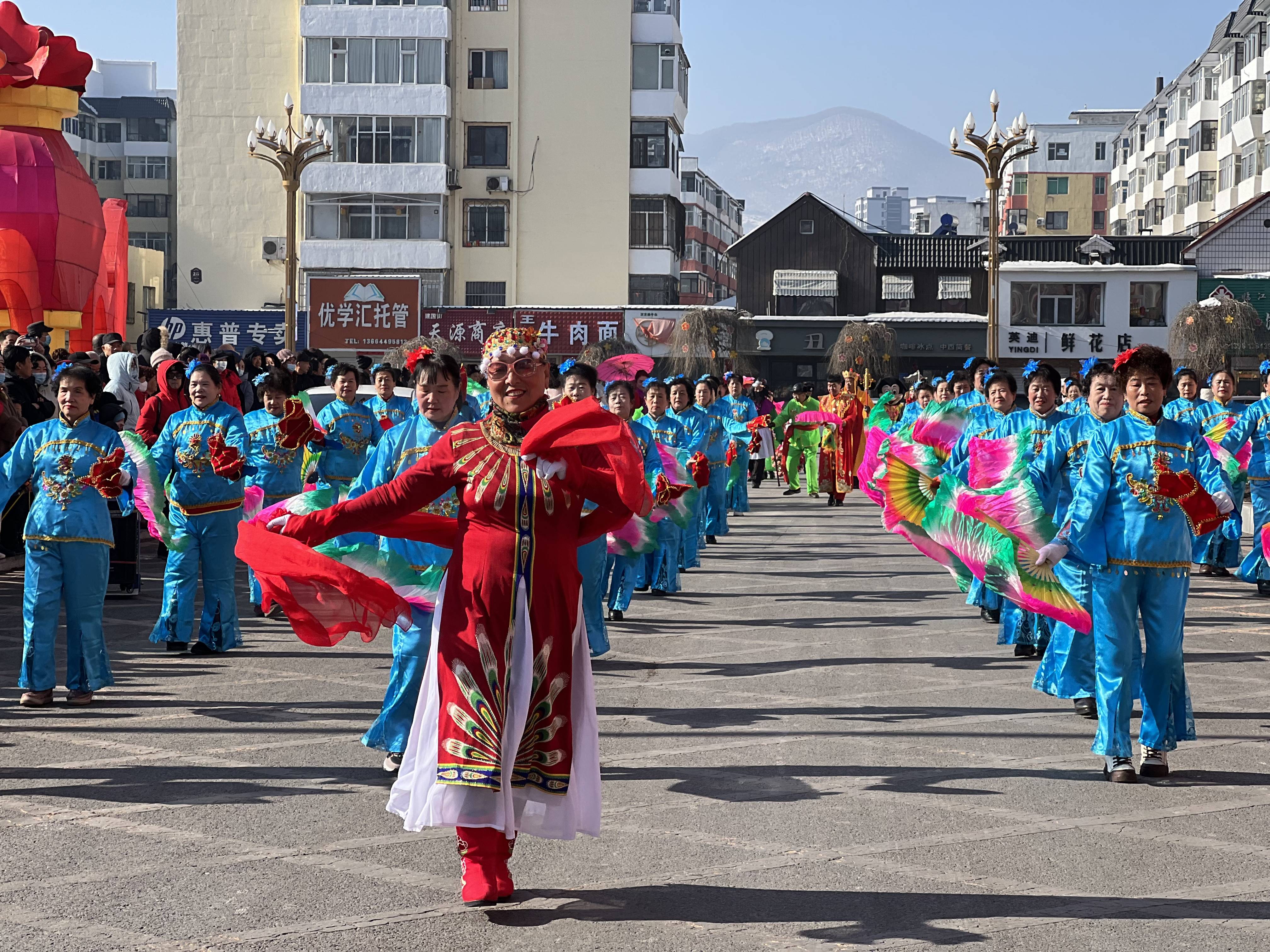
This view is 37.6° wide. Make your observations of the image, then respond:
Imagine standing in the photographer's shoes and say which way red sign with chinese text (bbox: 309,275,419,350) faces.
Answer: facing the viewer

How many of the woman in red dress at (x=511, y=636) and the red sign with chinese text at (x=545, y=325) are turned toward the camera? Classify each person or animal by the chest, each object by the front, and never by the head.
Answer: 2

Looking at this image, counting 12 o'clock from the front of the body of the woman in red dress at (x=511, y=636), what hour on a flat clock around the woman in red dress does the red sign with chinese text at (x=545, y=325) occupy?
The red sign with chinese text is roughly at 6 o'clock from the woman in red dress.

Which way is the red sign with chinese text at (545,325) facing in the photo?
toward the camera

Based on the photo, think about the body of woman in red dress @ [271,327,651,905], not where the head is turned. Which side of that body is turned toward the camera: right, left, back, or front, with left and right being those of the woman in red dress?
front

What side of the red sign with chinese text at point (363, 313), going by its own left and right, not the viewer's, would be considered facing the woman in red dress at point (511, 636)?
front

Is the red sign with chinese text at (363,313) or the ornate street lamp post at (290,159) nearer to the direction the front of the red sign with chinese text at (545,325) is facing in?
the ornate street lamp post

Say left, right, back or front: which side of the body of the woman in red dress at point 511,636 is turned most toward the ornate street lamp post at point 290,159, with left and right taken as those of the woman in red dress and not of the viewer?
back

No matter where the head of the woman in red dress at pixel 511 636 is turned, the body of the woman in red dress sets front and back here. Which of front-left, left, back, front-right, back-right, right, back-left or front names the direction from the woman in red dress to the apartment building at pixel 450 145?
back

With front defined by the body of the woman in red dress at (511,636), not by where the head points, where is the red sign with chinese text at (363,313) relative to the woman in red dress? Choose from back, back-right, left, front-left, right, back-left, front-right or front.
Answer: back

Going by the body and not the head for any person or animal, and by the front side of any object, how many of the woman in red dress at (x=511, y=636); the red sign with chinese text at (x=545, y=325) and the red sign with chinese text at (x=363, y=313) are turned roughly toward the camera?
3
